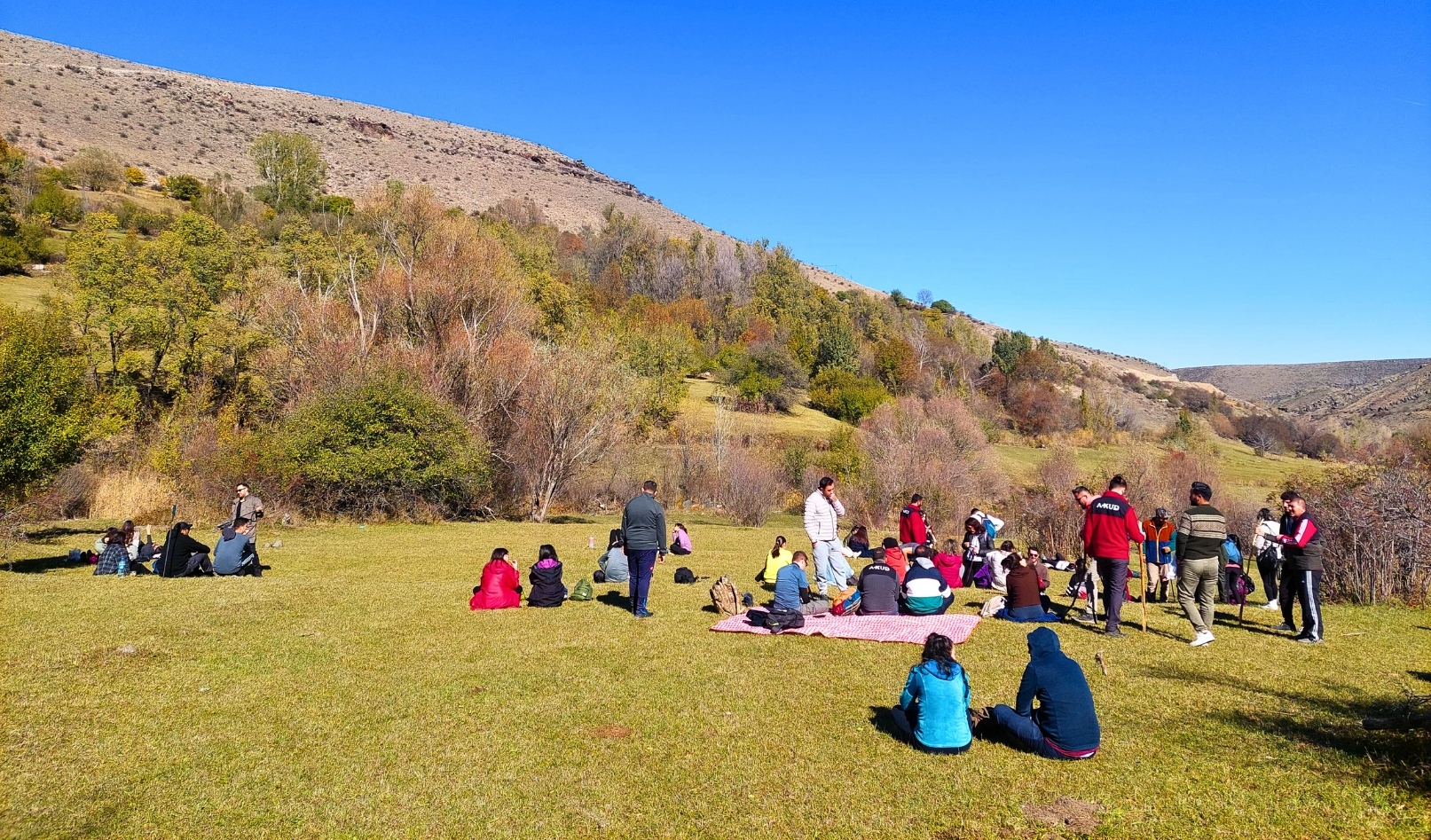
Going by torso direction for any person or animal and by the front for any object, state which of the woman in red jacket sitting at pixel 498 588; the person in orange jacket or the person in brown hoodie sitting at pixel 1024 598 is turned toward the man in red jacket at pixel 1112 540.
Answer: the person in orange jacket

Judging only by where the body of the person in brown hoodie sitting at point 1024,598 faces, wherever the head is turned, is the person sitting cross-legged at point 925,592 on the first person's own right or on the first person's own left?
on the first person's own left

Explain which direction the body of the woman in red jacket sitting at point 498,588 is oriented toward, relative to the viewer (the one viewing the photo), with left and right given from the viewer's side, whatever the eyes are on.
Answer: facing away from the viewer

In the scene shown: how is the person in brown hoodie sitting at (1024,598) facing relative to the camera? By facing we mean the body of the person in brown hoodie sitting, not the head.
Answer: away from the camera

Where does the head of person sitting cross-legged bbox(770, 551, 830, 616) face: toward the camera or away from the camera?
away from the camera

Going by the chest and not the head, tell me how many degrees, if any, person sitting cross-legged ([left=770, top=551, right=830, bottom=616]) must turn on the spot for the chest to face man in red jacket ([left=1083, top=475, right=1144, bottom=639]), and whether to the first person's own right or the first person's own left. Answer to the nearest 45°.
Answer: approximately 45° to the first person's own right

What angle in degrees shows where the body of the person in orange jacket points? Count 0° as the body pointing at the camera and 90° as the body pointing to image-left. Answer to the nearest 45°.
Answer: approximately 0°

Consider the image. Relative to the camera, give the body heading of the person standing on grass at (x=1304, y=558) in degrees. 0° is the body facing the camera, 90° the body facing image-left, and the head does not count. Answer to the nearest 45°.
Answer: approximately 45°

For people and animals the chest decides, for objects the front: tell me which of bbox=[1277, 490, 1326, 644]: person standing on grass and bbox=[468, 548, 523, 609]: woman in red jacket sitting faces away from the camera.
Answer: the woman in red jacket sitting

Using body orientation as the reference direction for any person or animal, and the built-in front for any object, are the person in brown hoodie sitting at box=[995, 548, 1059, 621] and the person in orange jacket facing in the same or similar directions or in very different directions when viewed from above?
very different directions

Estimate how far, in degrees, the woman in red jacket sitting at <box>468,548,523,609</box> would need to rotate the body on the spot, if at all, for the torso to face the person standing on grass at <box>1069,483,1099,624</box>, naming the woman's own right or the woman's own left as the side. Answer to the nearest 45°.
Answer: approximately 90° to the woman's own right

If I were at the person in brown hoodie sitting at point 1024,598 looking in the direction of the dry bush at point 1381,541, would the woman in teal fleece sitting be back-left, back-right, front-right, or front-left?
back-right

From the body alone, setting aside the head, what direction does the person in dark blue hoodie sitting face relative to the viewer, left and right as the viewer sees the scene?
facing away from the viewer and to the left of the viewer

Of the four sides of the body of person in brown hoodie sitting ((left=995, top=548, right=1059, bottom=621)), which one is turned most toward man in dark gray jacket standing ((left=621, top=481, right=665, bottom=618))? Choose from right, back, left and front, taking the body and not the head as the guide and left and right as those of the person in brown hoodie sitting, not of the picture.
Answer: left

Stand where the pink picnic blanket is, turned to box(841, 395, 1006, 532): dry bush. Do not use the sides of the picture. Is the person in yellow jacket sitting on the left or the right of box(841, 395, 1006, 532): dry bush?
left
